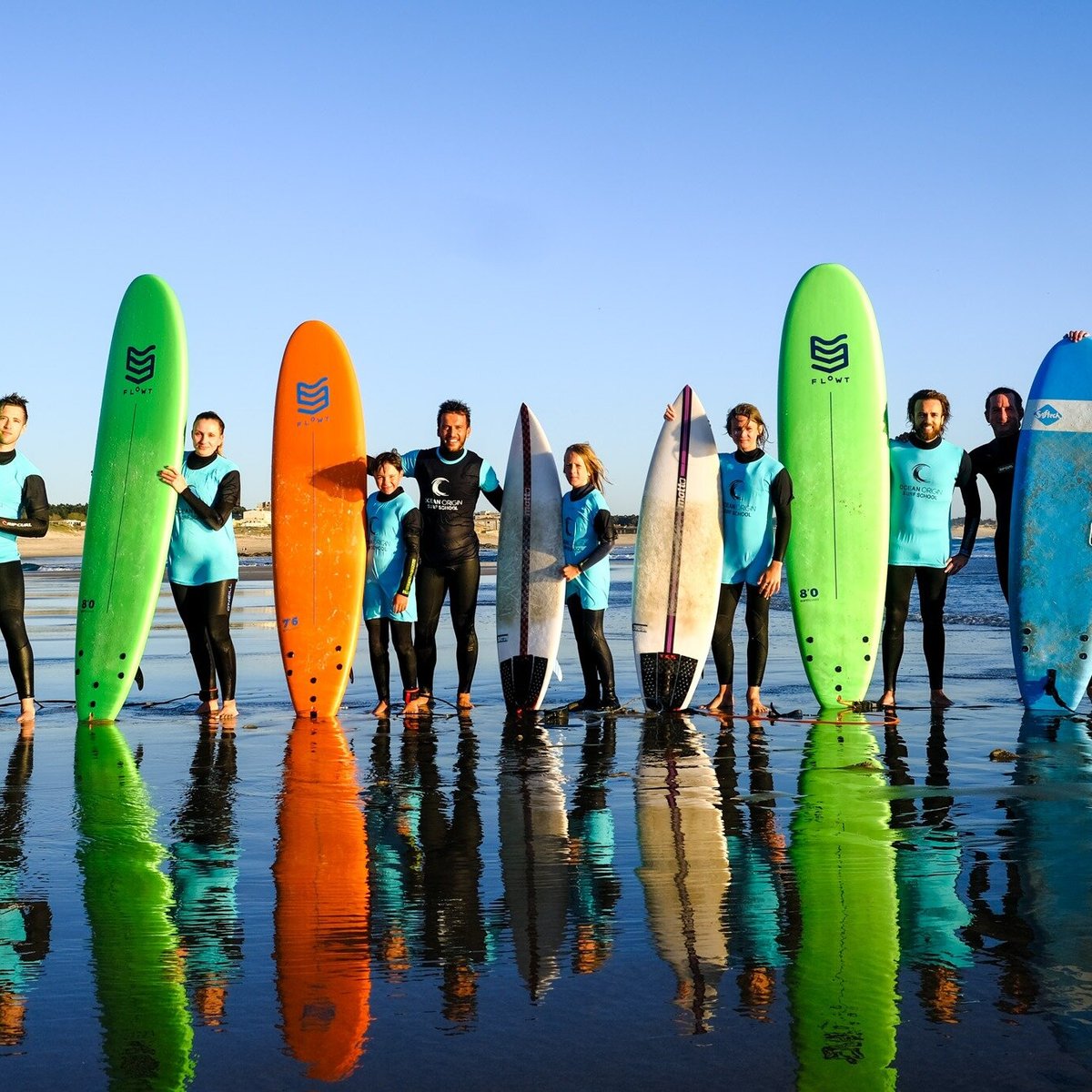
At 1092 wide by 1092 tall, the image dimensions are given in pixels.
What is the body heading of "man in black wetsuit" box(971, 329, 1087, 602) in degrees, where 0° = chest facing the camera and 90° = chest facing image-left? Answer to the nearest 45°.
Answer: approximately 0°

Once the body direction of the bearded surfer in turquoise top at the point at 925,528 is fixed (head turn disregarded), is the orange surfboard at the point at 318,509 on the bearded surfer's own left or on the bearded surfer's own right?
on the bearded surfer's own right

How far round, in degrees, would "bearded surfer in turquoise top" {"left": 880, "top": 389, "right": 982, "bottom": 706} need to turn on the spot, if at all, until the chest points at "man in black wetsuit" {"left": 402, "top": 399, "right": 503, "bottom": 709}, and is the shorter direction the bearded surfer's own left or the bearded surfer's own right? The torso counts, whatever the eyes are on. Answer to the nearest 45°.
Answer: approximately 90° to the bearded surfer's own right

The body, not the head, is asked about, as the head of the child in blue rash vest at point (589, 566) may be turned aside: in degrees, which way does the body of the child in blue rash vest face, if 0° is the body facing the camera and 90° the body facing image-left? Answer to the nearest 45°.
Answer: approximately 45°

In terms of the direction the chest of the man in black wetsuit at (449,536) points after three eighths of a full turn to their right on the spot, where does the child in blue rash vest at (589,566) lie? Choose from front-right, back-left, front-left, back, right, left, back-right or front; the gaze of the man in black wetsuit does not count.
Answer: back-right

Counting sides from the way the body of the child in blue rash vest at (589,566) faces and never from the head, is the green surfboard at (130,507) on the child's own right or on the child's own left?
on the child's own right

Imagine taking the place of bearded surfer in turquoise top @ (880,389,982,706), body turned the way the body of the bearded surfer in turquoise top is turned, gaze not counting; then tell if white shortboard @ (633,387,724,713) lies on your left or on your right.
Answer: on your right

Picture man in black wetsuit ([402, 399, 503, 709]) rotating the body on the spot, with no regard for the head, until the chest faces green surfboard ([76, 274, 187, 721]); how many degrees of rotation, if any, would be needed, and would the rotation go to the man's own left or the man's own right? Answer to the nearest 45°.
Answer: approximately 90° to the man's own right

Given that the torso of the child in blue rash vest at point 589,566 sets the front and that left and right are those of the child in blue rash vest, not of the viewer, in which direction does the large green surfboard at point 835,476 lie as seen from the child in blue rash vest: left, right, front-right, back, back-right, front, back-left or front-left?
back-left
